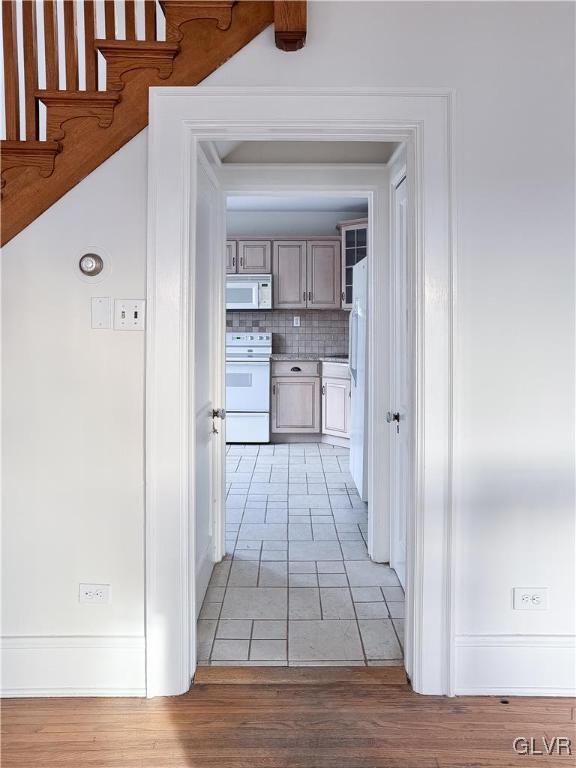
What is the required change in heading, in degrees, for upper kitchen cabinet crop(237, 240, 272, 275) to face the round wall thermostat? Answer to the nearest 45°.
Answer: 0° — it already faces it

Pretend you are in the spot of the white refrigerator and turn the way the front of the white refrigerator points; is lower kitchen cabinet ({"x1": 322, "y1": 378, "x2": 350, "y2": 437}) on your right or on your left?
on your right

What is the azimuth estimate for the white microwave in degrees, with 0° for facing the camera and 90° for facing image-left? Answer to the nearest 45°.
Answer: approximately 0°

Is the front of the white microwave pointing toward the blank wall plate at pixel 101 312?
yes

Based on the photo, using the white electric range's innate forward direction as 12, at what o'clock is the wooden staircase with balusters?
The wooden staircase with balusters is roughly at 12 o'clock from the white electric range.

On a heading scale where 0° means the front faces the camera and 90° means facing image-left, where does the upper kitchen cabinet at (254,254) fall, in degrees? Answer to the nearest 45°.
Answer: approximately 0°

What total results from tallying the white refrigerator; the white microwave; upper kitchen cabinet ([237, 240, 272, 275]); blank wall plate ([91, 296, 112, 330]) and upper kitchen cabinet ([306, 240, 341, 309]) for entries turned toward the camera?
4

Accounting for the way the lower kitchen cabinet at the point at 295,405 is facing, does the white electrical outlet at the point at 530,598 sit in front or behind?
in front

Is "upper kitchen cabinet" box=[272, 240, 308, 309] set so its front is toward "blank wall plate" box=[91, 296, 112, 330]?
yes

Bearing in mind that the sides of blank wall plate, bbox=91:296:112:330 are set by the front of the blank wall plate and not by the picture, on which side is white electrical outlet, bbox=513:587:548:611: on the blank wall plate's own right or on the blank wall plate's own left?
on the blank wall plate's own left
